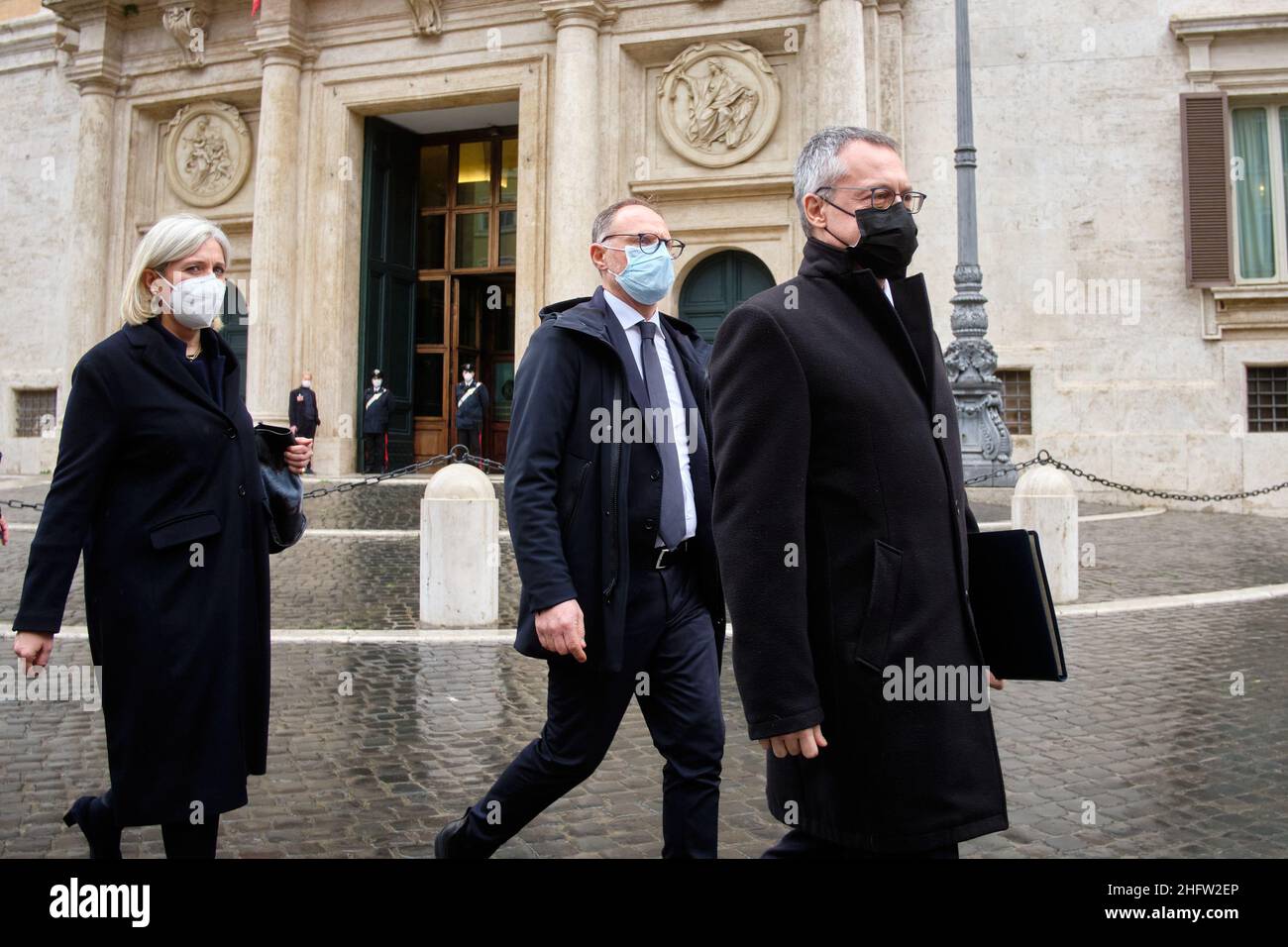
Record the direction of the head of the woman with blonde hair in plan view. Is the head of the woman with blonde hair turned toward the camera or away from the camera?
toward the camera

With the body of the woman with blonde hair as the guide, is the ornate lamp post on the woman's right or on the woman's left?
on the woman's left

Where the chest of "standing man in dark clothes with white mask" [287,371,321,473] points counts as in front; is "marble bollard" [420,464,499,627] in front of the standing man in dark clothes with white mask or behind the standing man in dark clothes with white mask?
in front

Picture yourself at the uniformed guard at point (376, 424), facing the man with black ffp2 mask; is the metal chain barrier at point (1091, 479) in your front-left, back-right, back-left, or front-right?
front-left

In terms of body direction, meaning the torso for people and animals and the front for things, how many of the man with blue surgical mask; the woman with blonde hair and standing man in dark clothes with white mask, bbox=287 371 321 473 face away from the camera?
0

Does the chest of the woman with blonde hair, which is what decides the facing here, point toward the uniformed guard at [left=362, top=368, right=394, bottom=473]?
no

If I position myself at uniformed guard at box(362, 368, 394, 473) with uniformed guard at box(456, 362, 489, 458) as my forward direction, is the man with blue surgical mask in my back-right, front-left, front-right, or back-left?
front-right

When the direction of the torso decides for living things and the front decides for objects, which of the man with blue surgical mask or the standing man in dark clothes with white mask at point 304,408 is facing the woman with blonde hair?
the standing man in dark clothes with white mask

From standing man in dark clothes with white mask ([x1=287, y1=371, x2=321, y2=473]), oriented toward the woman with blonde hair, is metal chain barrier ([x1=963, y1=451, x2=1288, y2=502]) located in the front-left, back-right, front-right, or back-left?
front-left

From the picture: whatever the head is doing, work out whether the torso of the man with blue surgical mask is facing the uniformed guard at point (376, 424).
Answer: no

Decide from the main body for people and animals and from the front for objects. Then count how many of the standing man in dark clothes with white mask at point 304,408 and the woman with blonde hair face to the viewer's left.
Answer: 0

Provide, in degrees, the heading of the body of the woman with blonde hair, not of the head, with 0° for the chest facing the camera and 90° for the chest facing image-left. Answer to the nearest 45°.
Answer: approximately 315°

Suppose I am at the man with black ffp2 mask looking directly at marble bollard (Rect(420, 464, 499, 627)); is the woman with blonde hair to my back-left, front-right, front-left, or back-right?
front-left

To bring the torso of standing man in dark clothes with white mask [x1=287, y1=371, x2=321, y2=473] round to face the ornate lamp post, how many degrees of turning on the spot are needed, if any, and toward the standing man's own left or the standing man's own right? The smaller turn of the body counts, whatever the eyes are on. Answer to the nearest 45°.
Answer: approximately 45° to the standing man's own left

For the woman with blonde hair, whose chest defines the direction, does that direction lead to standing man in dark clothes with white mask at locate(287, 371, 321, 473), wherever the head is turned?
no

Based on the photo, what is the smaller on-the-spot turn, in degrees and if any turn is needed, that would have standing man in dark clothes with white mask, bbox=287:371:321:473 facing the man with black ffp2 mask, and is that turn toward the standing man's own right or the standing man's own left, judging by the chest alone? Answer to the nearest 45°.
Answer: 0° — they already face them

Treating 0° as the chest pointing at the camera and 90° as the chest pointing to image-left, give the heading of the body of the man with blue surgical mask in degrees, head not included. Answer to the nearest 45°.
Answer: approximately 315°

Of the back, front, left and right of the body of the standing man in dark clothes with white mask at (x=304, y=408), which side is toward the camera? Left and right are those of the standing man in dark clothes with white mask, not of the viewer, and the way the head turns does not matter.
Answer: front

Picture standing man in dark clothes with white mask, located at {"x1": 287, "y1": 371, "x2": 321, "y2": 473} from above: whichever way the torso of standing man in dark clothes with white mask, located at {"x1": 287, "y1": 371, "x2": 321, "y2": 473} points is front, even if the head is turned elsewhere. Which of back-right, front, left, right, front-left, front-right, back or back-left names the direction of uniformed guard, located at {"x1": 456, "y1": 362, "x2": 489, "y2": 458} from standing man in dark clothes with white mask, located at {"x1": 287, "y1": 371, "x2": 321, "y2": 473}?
left
